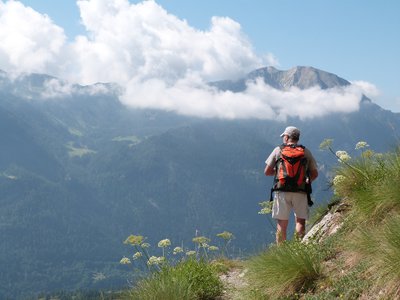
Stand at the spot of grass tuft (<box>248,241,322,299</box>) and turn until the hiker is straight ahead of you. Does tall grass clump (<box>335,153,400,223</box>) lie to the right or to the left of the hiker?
right

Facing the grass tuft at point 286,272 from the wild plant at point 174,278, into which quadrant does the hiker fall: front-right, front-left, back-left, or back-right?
front-left

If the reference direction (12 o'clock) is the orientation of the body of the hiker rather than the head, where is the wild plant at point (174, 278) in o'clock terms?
The wild plant is roughly at 8 o'clock from the hiker.

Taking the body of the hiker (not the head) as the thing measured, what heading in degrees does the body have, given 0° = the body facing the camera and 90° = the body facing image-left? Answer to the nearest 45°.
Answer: approximately 180°

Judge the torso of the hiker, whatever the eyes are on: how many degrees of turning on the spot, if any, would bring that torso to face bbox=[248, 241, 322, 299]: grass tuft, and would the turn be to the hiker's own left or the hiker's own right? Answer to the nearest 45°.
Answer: approximately 180°

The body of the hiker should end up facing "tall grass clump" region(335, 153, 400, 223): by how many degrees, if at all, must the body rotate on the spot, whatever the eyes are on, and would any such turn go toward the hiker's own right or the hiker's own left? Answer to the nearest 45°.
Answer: approximately 135° to the hiker's own right

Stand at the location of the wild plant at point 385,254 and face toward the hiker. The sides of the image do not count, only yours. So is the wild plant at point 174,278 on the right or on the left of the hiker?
left

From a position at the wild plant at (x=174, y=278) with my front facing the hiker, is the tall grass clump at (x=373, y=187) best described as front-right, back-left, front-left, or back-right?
front-right

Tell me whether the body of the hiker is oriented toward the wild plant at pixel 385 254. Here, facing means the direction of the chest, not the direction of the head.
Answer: no
